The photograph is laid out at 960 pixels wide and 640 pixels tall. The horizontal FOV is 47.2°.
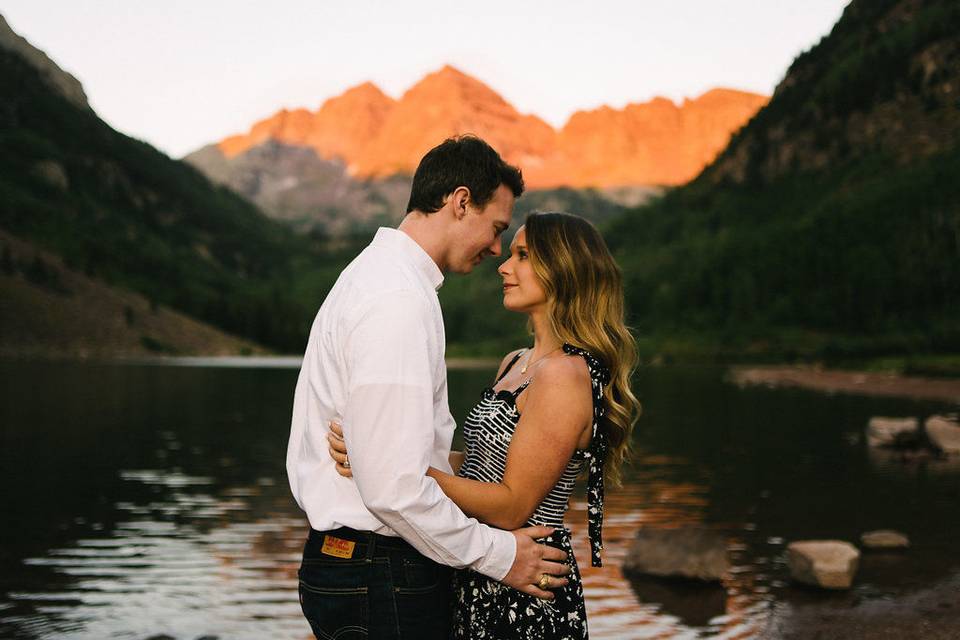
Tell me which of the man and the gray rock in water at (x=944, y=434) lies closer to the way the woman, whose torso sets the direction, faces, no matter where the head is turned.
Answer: the man

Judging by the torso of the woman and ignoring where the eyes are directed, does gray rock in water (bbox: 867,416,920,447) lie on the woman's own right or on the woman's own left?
on the woman's own right

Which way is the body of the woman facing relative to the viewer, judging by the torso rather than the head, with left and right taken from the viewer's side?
facing to the left of the viewer

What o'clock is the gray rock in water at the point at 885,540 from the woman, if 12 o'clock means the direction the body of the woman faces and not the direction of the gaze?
The gray rock in water is roughly at 4 o'clock from the woman.

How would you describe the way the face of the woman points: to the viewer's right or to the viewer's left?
to the viewer's left

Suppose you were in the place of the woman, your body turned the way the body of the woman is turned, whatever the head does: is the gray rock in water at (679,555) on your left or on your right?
on your right

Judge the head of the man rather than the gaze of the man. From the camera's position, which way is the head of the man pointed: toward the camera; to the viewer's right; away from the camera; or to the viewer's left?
to the viewer's right

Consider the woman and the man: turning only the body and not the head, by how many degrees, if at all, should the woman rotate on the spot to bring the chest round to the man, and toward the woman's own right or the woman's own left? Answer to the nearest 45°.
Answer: approximately 45° to the woman's own left

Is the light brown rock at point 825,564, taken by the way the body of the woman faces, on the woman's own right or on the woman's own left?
on the woman's own right

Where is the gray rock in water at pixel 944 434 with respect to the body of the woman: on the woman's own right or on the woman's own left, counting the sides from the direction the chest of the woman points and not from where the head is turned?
on the woman's own right

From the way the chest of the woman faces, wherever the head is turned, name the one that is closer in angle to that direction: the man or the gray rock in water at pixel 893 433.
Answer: the man
